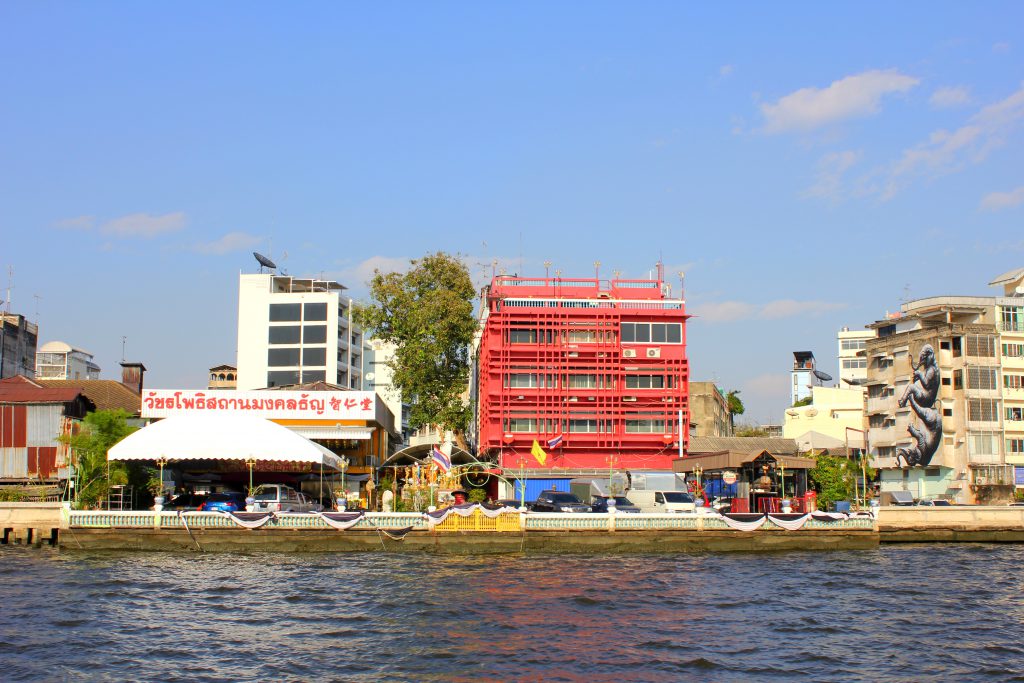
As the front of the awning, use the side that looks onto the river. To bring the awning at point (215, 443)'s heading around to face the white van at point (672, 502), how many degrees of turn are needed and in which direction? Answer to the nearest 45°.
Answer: approximately 90° to its left

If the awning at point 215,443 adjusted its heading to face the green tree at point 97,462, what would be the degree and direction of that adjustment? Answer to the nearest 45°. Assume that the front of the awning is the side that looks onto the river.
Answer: approximately 135° to its right

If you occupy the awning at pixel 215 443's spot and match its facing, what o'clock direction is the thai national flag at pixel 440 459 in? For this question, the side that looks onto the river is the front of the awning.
The thai national flag is roughly at 9 o'clock from the awning.

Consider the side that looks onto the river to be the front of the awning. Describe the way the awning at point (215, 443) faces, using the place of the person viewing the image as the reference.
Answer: facing the viewer
